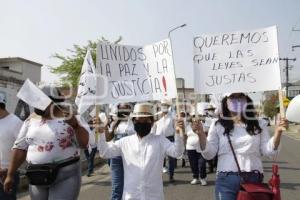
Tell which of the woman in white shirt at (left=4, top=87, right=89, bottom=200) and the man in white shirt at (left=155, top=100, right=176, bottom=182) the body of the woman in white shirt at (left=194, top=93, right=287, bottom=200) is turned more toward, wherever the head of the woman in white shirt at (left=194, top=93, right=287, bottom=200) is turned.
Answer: the woman in white shirt

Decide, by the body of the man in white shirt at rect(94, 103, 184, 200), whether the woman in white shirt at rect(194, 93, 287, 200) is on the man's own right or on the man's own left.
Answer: on the man's own left

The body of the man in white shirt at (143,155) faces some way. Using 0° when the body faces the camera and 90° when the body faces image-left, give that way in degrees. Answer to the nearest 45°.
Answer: approximately 0°

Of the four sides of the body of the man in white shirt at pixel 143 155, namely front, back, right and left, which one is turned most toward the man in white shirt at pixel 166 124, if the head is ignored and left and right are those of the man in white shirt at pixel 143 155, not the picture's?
back

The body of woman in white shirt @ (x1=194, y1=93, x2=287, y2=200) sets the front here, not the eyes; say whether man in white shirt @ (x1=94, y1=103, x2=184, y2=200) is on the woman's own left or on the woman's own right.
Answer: on the woman's own right

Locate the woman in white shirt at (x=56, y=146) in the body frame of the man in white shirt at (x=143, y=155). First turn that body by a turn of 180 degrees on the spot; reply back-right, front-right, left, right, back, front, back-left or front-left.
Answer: left

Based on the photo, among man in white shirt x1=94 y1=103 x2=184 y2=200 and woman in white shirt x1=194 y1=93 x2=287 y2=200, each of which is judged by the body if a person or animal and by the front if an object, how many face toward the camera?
2

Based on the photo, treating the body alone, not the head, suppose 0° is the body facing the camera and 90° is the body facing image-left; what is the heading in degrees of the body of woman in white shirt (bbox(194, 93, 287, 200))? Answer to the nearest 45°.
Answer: approximately 0°
